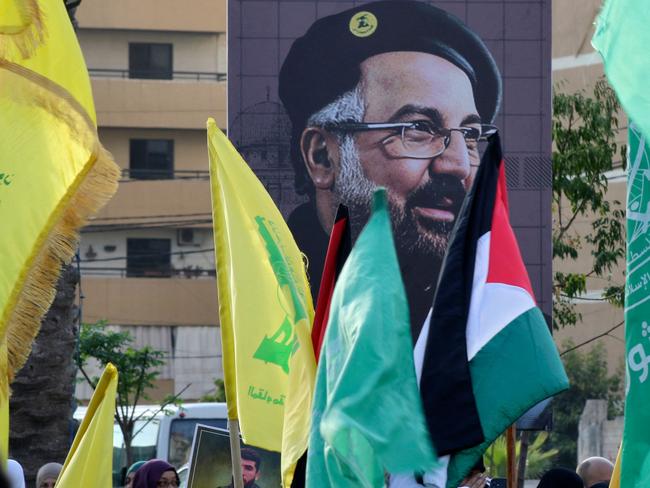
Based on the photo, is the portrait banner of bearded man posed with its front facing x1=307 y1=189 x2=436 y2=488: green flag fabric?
yes

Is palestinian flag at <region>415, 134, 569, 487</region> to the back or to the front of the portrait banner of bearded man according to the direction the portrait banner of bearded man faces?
to the front

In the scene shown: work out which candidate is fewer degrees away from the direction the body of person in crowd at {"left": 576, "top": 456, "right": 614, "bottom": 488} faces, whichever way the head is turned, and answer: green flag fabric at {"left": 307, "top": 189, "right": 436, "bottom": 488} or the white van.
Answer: the white van

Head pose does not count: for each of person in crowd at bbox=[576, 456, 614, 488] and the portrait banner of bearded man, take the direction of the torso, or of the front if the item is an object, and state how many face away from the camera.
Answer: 1

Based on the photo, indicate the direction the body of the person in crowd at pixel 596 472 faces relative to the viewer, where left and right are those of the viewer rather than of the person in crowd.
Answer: facing away from the viewer

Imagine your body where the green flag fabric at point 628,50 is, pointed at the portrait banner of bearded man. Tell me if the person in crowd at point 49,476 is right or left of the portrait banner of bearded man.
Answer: left

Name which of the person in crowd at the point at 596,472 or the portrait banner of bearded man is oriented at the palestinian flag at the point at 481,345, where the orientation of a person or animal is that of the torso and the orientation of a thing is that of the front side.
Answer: the portrait banner of bearded man

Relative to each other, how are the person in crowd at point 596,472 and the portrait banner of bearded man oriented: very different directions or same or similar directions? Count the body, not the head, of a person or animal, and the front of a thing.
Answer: very different directions

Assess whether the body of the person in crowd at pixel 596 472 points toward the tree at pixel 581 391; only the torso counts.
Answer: yes

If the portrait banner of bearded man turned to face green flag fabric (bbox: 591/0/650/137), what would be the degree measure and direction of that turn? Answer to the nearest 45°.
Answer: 0° — it already faces it

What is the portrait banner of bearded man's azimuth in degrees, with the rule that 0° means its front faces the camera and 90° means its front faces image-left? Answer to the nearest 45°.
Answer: approximately 0°

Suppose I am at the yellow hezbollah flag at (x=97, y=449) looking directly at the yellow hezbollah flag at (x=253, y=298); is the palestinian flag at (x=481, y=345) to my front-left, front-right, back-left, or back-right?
front-right

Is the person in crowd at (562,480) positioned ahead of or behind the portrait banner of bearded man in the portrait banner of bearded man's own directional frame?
ahead

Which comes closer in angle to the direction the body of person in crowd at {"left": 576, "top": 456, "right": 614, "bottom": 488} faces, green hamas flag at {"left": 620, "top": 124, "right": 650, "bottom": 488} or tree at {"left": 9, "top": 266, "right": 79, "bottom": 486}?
the tree

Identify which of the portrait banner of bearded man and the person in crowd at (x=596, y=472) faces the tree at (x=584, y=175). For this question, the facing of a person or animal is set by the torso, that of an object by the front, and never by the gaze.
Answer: the person in crowd

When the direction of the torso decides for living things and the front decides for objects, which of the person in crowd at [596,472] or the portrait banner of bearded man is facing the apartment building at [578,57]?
the person in crowd
